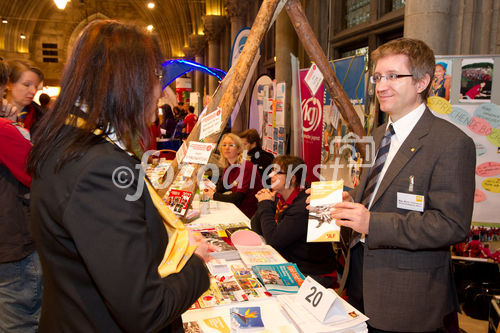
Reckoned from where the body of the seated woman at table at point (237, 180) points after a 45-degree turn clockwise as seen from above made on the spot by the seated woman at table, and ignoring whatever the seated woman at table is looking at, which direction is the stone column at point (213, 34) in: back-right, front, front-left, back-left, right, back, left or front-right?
right

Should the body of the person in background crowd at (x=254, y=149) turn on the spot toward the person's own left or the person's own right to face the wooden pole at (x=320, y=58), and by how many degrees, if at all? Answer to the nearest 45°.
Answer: approximately 90° to the person's own left

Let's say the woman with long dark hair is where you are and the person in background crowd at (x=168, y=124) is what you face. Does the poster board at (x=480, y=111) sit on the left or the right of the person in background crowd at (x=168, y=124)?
right

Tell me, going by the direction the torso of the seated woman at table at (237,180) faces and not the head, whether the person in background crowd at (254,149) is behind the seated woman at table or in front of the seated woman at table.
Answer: behind

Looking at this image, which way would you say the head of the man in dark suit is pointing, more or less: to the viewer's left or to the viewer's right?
to the viewer's left

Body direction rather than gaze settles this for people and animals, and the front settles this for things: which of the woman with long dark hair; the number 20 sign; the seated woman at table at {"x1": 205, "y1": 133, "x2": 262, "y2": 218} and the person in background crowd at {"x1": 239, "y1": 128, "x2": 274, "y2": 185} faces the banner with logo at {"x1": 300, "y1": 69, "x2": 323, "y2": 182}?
the woman with long dark hair
